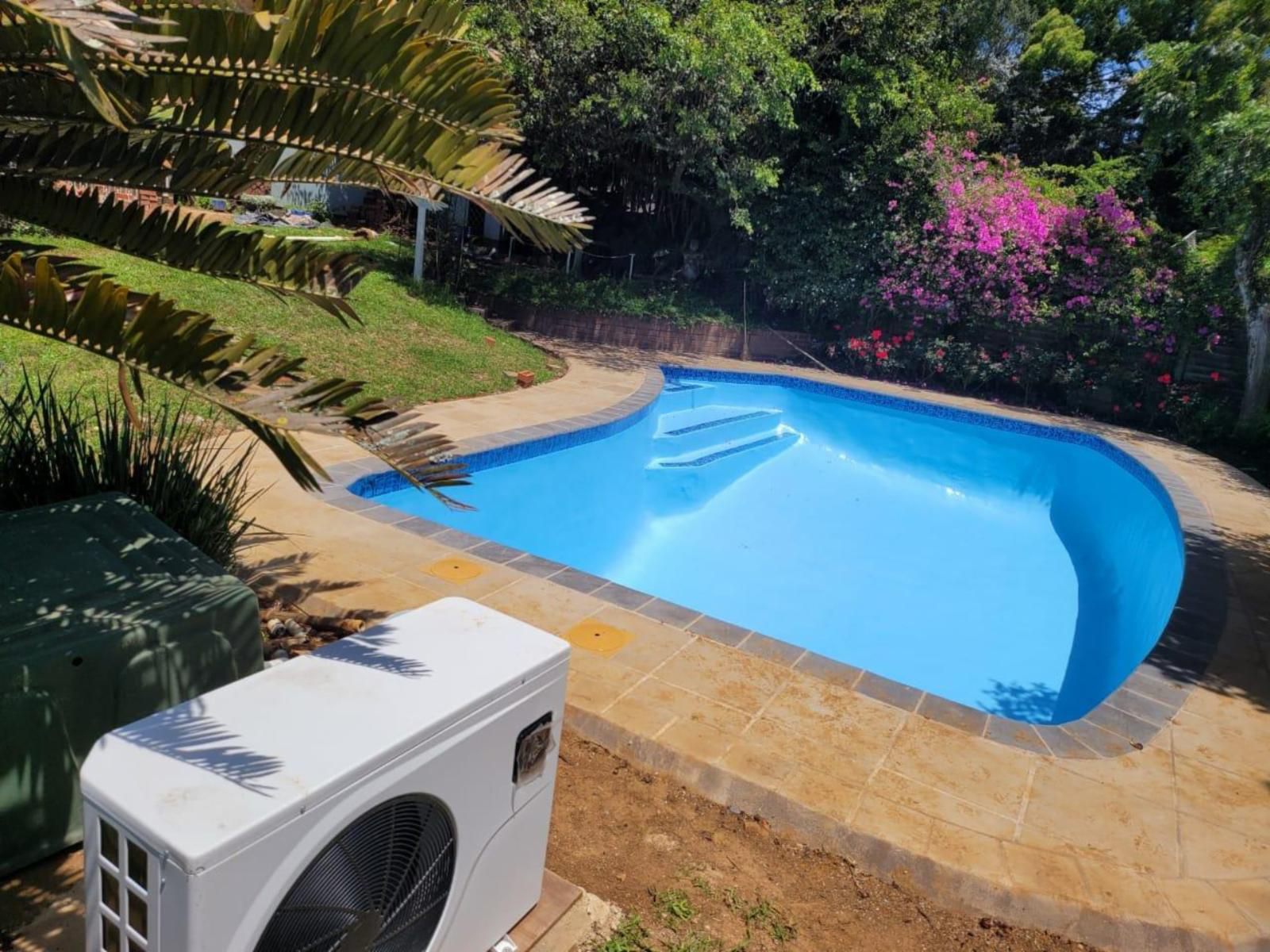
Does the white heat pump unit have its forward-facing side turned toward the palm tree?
no

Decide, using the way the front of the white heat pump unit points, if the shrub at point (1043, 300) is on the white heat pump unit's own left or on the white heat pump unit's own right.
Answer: on the white heat pump unit's own left

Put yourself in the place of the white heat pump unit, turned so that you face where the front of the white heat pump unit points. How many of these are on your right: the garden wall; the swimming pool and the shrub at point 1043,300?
0

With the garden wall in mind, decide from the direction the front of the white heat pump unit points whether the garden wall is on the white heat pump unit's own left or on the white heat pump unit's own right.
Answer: on the white heat pump unit's own left

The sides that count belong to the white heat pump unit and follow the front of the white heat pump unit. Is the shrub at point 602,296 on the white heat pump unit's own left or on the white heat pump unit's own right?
on the white heat pump unit's own left

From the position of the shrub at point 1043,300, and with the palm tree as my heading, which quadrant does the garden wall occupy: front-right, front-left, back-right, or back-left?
front-right

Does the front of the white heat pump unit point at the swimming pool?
no

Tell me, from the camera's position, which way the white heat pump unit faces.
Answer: facing the viewer and to the right of the viewer

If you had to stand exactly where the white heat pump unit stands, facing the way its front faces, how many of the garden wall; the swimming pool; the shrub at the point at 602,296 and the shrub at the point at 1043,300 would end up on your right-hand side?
0

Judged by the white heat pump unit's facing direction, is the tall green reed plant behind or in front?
behind

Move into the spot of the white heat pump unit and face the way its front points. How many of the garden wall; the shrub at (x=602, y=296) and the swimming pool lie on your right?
0

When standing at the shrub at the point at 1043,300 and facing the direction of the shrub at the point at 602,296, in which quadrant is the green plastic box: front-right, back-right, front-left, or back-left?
front-left
